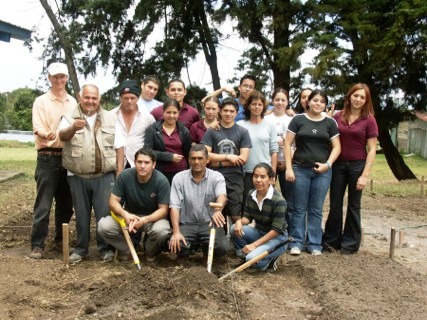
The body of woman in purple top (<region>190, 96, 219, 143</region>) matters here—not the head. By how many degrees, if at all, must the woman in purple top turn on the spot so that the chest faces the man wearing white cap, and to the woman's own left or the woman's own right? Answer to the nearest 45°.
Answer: approximately 90° to the woman's own right

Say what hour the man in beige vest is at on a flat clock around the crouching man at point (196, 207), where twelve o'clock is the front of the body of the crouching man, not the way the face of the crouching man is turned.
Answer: The man in beige vest is roughly at 3 o'clock from the crouching man.

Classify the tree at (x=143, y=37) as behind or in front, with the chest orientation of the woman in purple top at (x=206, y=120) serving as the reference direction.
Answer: behind

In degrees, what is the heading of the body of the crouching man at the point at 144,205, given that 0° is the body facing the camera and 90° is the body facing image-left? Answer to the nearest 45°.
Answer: approximately 0°
